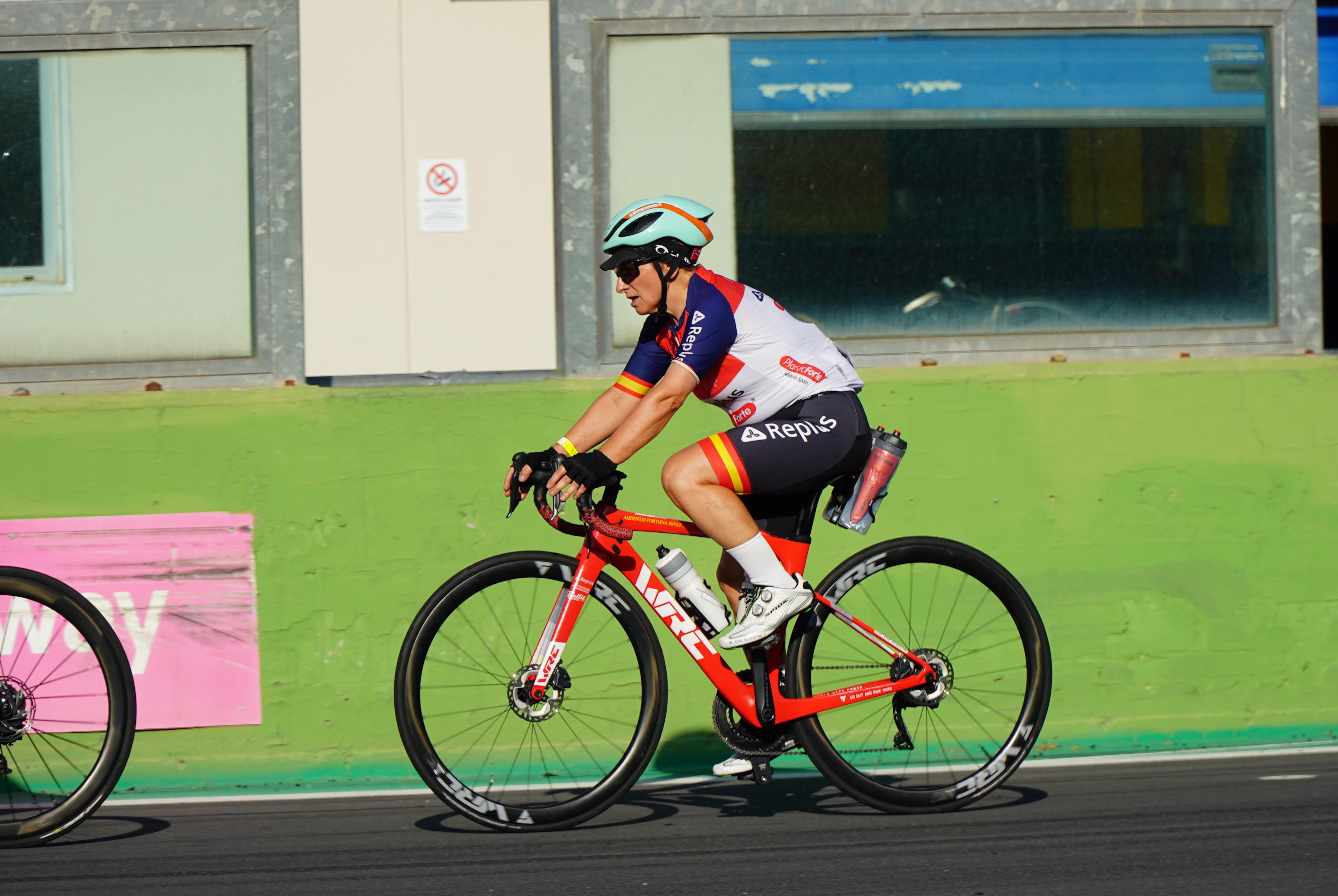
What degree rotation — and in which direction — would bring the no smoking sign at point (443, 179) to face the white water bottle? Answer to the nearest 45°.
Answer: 0° — it already faces it

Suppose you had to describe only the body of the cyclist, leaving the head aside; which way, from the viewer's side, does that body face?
to the viewer's left

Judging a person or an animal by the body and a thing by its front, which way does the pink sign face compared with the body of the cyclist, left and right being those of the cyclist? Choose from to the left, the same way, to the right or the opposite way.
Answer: to the left

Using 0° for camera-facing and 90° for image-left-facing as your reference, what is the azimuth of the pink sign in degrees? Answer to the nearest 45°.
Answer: approximately 0°

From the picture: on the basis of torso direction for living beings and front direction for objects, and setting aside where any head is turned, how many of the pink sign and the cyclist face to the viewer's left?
1

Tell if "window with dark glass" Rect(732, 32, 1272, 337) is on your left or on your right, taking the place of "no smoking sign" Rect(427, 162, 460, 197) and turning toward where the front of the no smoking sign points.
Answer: on your left
